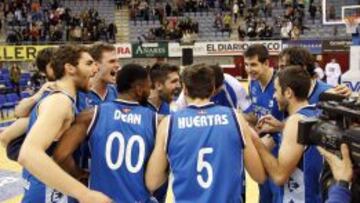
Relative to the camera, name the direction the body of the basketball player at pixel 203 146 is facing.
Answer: away from the camera

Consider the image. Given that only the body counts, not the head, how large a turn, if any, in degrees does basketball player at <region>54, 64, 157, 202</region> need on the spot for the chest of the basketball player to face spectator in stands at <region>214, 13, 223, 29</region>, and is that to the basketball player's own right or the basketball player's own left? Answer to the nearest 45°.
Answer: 0° — they already face them

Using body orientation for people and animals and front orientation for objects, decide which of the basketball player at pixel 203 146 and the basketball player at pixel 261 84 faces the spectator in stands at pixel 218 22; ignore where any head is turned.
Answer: the basketball player at pixel 203 146

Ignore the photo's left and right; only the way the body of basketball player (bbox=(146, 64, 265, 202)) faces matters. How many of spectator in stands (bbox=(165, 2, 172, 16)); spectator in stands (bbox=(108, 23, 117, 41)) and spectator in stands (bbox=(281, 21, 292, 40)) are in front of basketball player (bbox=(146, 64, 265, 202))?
3

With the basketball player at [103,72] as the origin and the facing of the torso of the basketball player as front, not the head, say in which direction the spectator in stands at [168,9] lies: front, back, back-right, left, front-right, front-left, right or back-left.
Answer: back-left

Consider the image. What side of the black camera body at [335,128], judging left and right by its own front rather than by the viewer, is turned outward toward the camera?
left

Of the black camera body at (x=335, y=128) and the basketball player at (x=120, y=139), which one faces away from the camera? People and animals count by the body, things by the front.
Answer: the basketball player

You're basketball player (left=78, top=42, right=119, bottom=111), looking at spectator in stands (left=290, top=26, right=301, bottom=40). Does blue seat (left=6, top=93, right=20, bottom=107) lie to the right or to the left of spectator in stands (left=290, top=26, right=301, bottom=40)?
left

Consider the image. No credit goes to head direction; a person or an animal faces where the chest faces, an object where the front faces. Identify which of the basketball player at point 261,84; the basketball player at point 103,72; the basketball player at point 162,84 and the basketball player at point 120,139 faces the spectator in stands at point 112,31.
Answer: the basketball player at point 120,139

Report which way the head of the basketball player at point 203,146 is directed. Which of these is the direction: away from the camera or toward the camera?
away from the camera

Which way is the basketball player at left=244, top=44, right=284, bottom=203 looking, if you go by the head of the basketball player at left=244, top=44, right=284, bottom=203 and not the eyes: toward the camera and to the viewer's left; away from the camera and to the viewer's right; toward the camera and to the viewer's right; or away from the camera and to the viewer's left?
toward the camera and to the viewer's left

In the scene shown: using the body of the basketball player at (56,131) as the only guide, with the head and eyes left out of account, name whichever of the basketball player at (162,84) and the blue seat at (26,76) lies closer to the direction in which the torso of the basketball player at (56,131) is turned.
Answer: the basketball player

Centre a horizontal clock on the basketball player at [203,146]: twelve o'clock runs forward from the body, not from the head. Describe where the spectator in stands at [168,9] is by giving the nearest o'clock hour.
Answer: The spectator in stands is roughly at 12 o'clock from the basketball player.

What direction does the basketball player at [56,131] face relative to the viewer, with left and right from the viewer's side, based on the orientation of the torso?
facing to the right of the viewer
